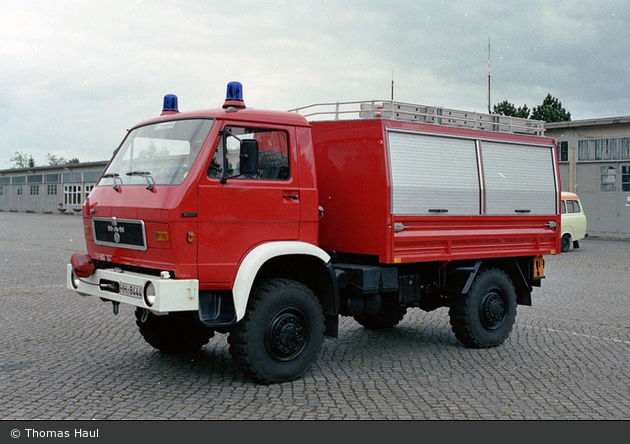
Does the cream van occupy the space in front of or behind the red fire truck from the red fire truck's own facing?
behind

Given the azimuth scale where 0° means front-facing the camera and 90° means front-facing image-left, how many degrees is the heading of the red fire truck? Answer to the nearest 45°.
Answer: approximately 45°
